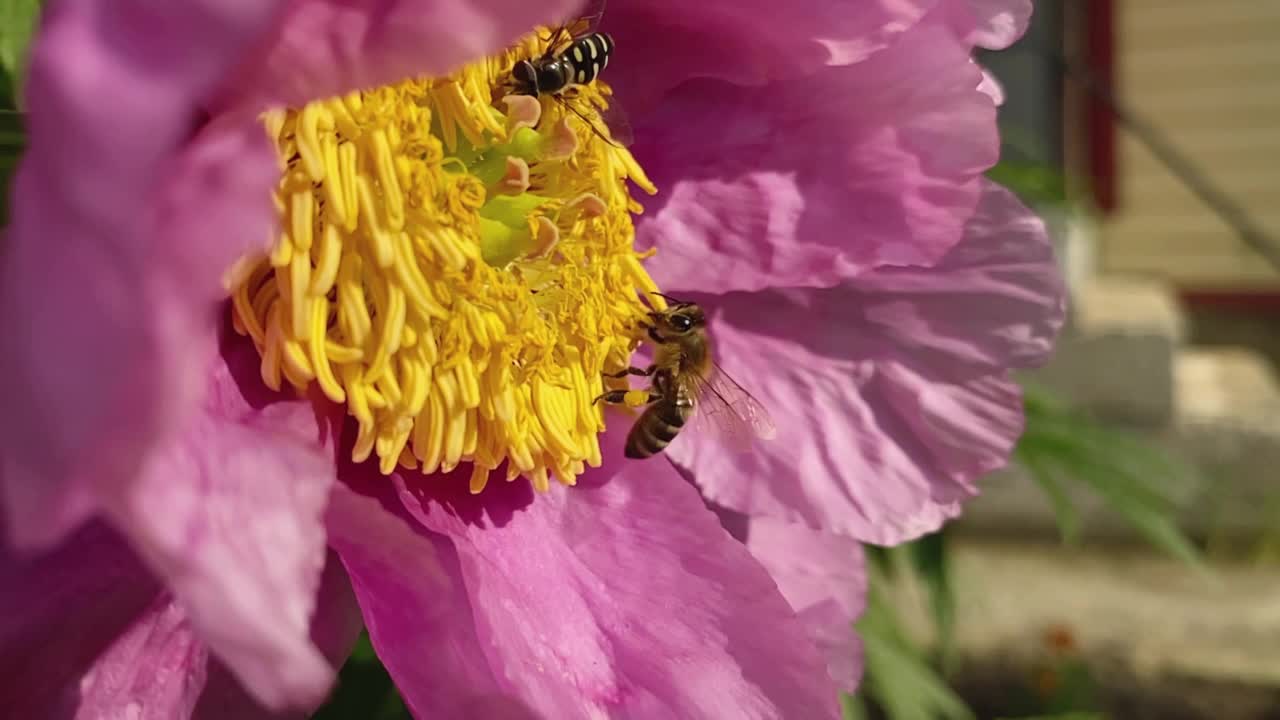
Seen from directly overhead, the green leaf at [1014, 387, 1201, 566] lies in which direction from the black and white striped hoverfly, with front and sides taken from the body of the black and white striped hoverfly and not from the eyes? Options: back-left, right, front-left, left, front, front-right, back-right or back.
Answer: back-right

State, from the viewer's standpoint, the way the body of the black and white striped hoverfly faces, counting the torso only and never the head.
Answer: to the viewer's left

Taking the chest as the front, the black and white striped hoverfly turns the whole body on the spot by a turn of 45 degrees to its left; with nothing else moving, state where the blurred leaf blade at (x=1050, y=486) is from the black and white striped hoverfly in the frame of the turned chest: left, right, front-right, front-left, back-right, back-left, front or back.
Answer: back

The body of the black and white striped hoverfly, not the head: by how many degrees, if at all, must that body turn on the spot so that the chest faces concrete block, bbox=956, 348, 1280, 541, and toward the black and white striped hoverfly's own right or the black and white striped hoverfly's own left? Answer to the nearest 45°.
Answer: approximately 135° to the black and white striped hoverfly's own right
